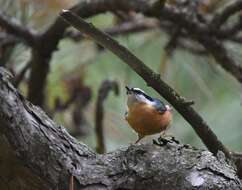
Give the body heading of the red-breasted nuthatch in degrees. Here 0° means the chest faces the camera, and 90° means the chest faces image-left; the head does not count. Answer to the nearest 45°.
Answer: approximately 45°
